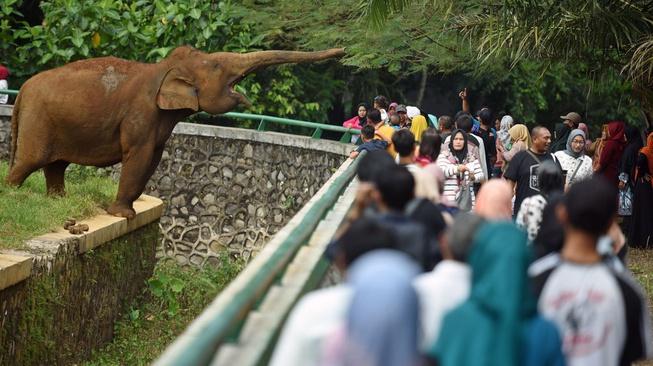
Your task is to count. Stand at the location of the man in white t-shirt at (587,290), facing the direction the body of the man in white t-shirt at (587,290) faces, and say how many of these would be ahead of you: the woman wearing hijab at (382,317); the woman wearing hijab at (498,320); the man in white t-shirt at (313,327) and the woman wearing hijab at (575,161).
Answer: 1

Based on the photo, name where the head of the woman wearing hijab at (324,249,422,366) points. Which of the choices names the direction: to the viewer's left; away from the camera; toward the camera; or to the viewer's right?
away from the camera

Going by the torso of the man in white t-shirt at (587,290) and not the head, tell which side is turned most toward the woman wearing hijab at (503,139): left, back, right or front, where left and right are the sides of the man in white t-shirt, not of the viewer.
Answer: front

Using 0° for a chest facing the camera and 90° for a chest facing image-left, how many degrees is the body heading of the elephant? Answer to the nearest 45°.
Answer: approximately 270°

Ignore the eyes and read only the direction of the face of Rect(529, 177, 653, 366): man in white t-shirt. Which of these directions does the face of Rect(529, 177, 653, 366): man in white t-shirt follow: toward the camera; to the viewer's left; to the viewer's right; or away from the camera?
away from the camera

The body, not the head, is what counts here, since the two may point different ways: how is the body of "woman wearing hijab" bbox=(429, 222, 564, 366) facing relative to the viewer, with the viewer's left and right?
facing away from the viewer

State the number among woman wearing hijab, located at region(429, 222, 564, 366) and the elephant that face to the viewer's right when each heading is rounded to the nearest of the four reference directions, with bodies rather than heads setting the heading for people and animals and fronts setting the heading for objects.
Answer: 1

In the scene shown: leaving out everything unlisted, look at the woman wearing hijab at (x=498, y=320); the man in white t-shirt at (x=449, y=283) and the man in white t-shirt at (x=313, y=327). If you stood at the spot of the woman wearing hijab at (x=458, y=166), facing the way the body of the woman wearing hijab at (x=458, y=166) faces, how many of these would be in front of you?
3

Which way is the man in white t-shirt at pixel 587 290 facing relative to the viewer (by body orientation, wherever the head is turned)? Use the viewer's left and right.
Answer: facing away from the viewer

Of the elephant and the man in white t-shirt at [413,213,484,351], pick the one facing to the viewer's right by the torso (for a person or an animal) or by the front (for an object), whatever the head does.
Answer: the elephant

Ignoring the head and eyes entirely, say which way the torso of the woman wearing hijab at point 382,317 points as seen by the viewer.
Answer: away from the camera

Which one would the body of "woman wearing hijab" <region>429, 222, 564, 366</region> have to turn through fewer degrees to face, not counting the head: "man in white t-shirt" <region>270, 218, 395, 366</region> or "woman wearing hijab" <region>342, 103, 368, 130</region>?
the woman wearing hijab

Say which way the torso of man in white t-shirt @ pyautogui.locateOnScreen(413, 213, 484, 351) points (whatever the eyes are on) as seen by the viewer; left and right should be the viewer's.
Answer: facing away from the viewer and to the left of the viewer

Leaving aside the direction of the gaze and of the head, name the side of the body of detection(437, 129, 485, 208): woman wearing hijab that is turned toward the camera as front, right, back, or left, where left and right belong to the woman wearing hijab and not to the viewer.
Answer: front
